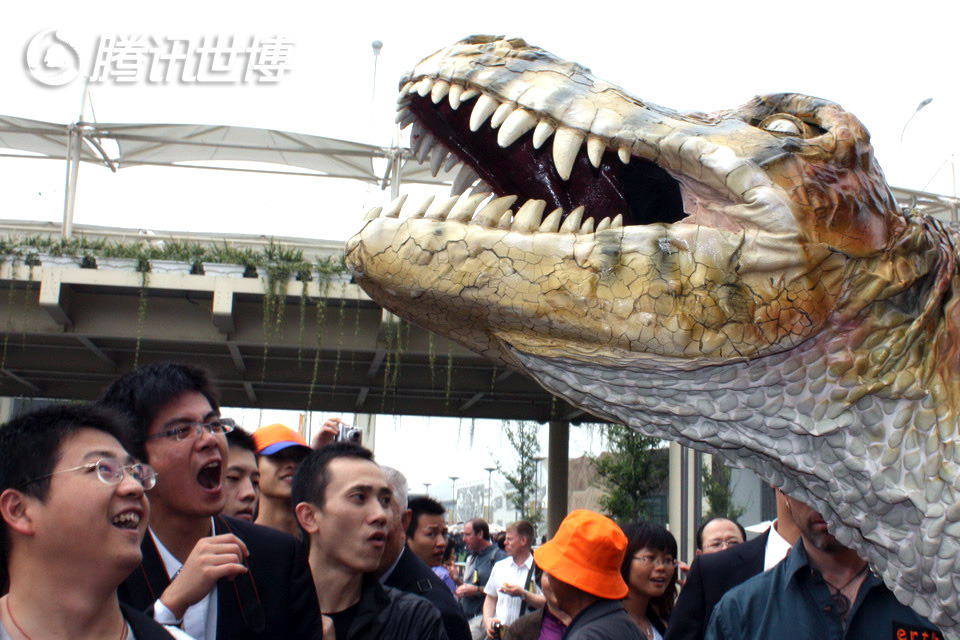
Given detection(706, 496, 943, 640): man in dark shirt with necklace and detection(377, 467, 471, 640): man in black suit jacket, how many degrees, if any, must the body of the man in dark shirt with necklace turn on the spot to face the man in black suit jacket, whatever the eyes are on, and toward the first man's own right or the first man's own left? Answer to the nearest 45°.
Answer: approximately 135° to the first man's own right

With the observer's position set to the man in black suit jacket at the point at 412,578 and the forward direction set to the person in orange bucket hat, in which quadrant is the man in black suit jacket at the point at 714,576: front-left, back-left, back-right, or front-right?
front-left

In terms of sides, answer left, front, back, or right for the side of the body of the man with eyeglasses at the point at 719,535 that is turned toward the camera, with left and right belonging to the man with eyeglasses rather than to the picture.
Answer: front

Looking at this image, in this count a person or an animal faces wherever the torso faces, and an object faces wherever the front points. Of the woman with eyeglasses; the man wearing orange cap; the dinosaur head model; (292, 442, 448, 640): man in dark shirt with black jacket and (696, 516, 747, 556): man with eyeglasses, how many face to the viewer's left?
1

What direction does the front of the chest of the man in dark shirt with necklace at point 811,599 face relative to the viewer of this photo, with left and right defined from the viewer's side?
facing the viewer

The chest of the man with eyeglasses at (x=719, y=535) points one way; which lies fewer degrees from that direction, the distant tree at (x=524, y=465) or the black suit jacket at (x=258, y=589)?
the black suit jacket

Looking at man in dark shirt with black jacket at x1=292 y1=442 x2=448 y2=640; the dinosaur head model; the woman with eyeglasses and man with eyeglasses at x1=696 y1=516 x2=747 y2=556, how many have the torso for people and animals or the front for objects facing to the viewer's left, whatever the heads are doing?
1

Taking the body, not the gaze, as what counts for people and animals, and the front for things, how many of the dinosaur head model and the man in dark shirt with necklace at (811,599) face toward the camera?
1

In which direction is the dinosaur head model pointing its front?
to the viewer's left

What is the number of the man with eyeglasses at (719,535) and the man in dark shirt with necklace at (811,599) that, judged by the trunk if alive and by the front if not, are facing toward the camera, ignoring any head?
2

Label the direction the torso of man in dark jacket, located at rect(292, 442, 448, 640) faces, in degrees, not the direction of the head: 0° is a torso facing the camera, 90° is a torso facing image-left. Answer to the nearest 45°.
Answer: approximately 315°

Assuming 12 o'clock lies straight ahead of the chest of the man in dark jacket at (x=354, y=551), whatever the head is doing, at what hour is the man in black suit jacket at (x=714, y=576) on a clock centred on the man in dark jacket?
The man in black suit jacket is roughly at 10 o'clock from the man in dark jacket.

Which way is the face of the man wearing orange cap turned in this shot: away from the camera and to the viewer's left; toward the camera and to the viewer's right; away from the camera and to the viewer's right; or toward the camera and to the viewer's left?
toward the camera and to the viewer's right
